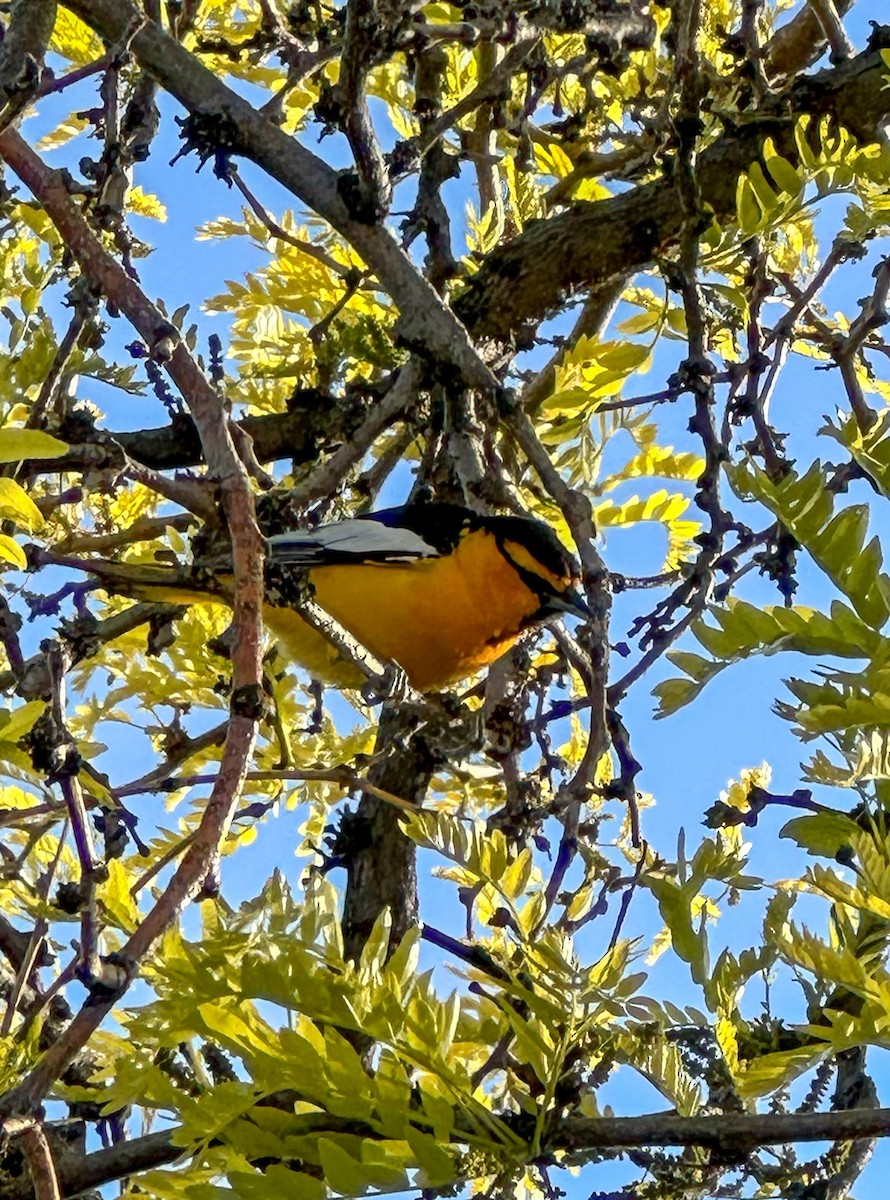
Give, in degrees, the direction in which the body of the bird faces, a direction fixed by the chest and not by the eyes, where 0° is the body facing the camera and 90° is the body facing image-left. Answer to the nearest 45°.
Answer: approximately 270°
